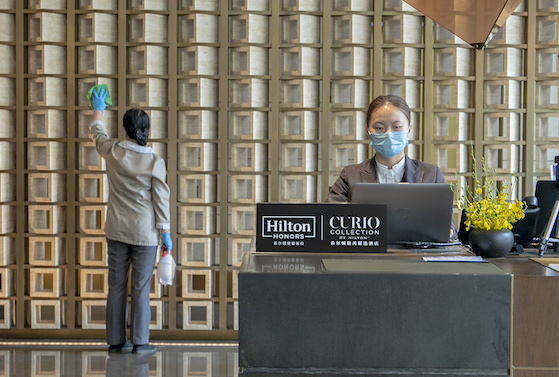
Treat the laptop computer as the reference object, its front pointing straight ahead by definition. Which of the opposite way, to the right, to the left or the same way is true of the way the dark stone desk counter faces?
the opposite way

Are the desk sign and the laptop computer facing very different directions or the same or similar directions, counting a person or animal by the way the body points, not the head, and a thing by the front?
very different directions

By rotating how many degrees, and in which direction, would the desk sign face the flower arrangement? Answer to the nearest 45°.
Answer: approximately 135° to its left

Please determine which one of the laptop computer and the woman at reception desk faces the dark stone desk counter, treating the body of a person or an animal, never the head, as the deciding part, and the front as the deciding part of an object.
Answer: the woman at reception desk

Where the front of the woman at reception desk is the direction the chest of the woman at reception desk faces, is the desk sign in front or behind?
in front

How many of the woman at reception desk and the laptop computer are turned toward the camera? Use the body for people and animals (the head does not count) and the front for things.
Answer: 1

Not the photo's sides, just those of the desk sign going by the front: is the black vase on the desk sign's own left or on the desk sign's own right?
on the desk sign's own left

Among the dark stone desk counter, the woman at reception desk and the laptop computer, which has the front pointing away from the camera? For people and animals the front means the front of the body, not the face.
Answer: the laptop computer

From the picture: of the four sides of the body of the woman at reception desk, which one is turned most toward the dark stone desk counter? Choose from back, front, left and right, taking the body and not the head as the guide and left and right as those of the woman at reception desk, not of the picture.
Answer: front

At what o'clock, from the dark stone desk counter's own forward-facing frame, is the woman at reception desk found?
The woman at reception desk is roughly at 6 o'clock from the dark stone desk counter.

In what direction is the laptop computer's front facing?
away from the camera
